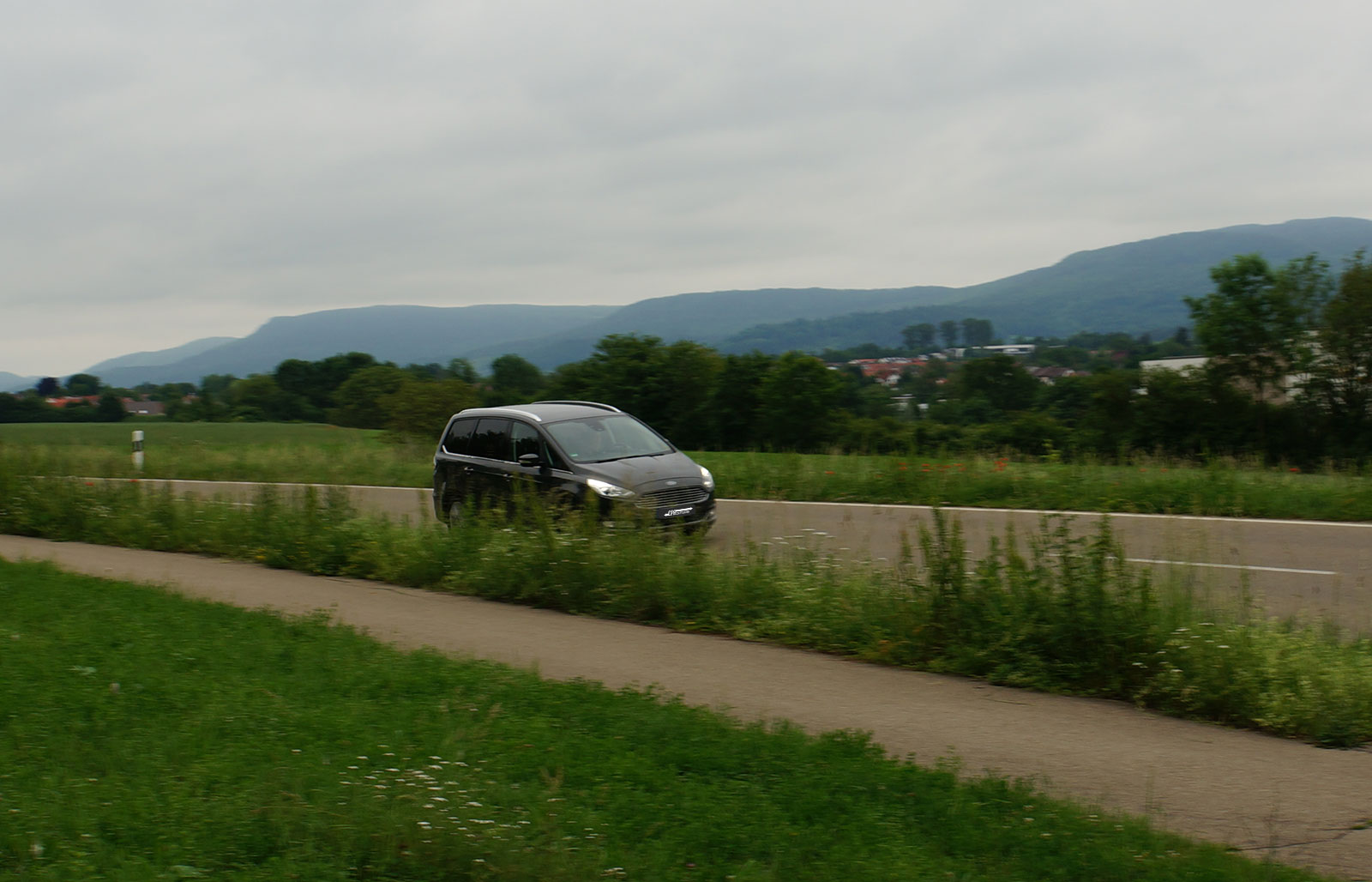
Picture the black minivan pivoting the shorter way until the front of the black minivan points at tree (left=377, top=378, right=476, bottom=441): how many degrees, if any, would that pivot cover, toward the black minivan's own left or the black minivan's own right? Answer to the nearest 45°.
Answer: approximately 135° to the black minivan's own left

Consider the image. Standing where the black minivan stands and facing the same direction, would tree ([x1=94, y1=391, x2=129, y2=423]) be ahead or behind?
behind

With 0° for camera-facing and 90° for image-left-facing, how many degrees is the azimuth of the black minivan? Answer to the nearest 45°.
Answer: approximately 315°

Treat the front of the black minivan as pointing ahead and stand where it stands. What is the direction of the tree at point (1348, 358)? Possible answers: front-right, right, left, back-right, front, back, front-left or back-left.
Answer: left

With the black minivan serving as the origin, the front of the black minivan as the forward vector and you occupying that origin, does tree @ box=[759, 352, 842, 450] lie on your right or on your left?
on your left

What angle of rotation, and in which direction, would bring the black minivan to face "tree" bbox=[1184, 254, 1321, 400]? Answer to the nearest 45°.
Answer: approximately 90° to its left
